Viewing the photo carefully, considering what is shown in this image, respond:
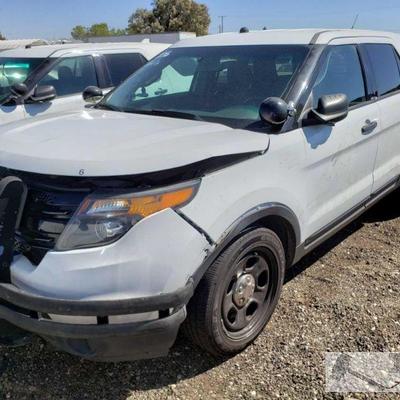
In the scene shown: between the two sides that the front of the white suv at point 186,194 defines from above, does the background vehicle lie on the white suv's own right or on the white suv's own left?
on the white suv's own right

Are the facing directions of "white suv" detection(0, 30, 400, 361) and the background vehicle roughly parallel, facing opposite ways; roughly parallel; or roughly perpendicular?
roughly parallel

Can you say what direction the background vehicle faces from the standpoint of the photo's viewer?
facing the viewer and to the left of the viewer

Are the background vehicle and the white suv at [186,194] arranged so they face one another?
no

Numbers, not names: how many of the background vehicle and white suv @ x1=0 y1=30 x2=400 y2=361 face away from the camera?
0

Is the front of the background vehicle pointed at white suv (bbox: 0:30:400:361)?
no

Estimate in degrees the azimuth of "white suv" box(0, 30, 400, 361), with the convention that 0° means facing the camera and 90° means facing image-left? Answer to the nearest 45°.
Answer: approximately 45°
